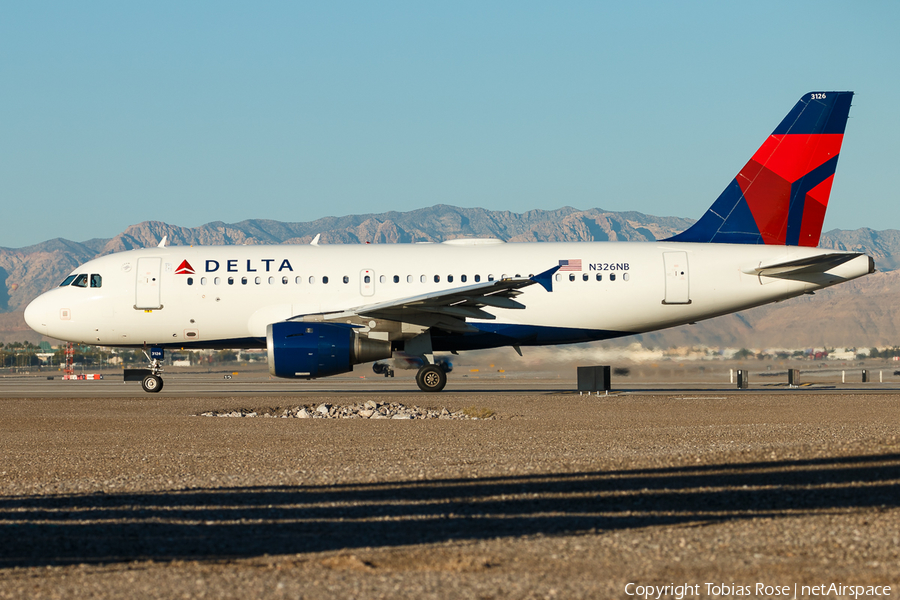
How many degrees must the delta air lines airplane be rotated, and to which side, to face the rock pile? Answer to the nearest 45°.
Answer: approximately 45° to its left

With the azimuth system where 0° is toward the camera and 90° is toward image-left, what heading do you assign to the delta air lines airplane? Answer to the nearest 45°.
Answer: approximately 90°
